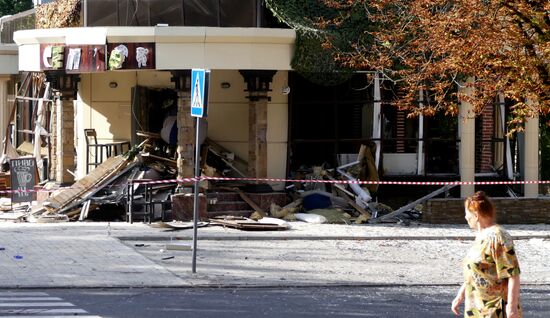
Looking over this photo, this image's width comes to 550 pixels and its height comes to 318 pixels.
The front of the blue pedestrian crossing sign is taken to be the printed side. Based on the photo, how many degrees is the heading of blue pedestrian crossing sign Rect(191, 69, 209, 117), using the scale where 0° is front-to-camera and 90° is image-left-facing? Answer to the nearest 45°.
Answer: approximately 45°

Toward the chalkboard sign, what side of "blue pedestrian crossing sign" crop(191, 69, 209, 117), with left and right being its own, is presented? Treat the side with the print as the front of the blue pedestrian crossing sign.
right

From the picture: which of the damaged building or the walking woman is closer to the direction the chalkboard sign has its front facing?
the walking woman

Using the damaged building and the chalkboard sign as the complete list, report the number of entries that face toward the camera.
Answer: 2
